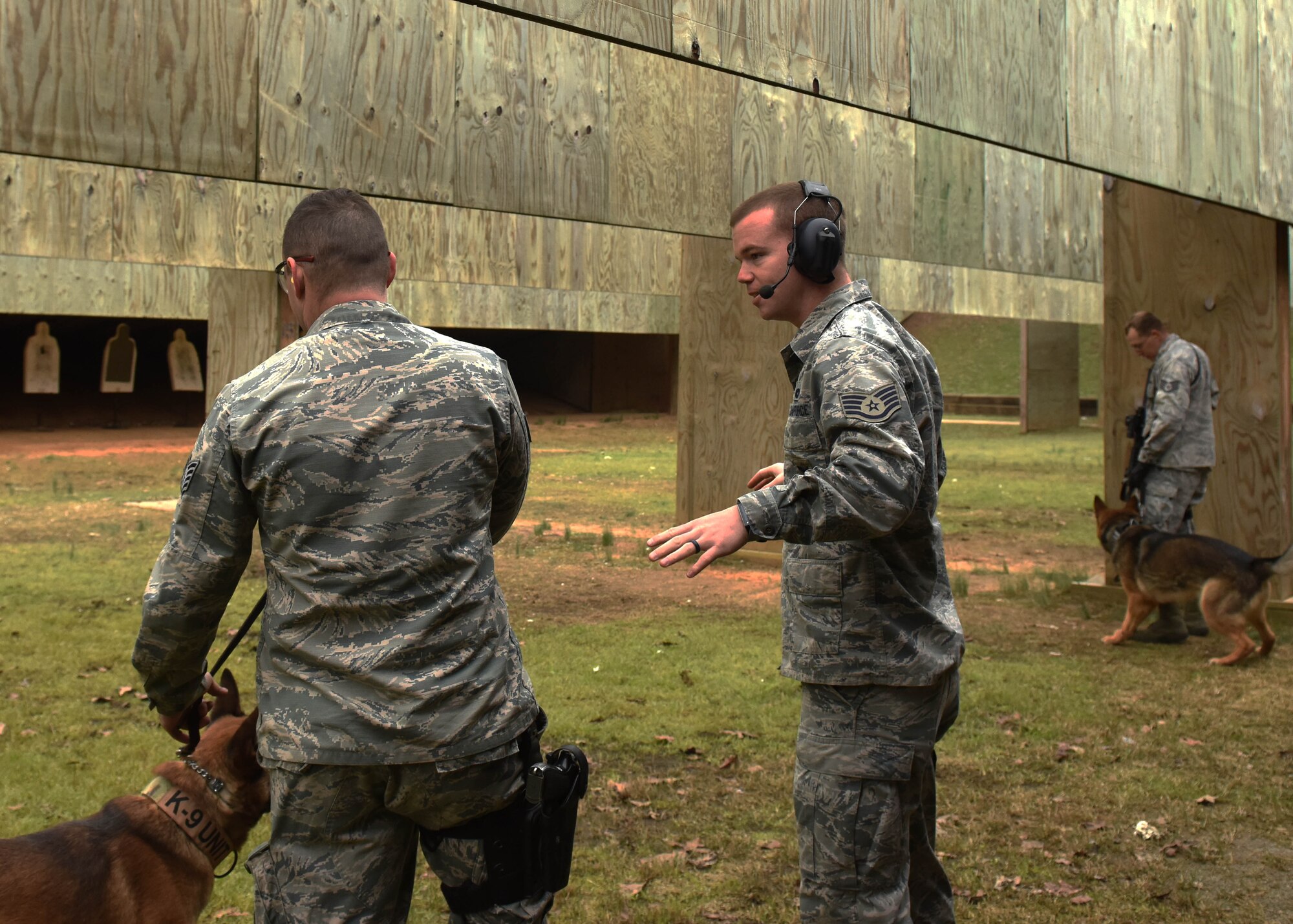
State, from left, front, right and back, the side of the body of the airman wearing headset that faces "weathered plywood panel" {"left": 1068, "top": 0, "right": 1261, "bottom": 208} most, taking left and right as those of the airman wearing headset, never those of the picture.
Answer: right

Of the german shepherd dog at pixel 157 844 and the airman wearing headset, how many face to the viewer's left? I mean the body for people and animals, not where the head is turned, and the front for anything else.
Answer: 1

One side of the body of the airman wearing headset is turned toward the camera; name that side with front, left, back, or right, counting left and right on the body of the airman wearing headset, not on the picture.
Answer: left

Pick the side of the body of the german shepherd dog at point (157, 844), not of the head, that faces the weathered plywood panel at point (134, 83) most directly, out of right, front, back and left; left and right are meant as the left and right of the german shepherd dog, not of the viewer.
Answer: left

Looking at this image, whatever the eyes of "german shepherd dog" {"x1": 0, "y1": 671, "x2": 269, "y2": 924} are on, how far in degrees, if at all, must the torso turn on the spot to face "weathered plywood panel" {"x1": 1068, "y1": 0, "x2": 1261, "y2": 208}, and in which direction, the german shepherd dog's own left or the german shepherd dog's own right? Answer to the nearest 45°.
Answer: approximately 45° to the german shepherd dog's own left

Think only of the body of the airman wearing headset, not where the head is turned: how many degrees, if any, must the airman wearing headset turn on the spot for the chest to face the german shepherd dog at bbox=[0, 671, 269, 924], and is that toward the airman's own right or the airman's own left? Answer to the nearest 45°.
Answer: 0° — they already face it

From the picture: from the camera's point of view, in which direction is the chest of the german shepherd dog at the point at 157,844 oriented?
to the viewer's right
